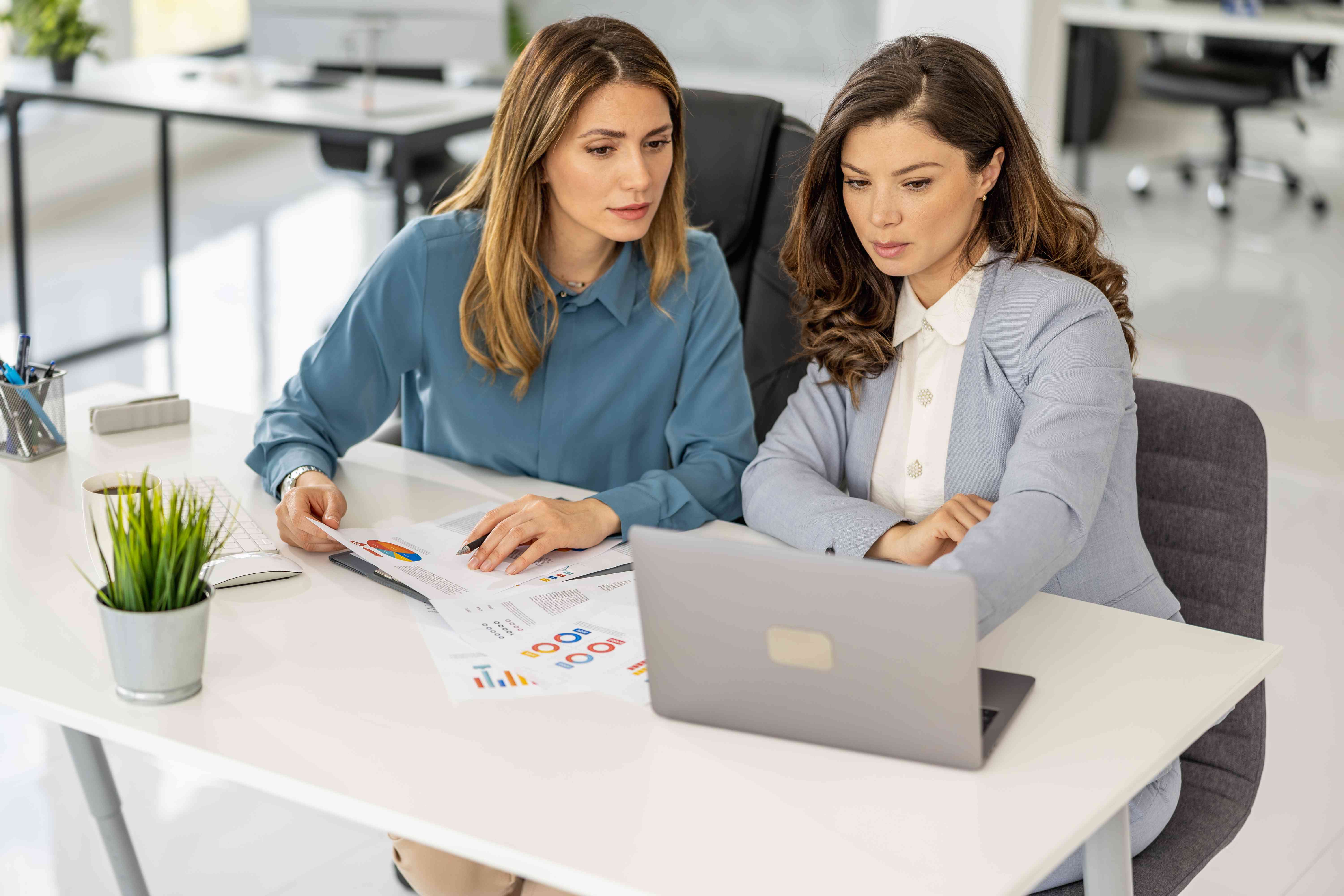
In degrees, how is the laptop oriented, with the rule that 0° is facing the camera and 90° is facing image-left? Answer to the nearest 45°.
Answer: approximately 180°

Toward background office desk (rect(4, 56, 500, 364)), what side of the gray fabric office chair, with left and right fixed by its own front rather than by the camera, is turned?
right

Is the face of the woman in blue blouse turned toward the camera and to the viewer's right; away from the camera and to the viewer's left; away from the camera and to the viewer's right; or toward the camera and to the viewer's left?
toward the camera and to the viewer's right

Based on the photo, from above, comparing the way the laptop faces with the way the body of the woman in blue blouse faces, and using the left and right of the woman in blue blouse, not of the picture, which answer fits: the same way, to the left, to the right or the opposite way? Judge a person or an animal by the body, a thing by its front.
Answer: the opposite way

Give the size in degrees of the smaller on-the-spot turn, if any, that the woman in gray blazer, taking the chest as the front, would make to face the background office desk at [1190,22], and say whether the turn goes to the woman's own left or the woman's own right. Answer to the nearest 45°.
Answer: approximately 135° to the woman's own right

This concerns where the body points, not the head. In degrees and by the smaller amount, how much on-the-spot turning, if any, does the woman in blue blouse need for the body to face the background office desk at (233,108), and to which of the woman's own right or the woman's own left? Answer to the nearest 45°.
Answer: approximately 180°
